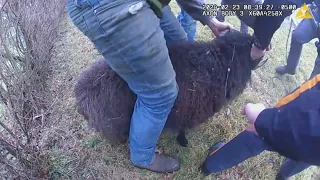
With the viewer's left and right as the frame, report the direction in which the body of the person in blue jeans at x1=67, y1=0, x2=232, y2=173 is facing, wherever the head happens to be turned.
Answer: facing to the right of the viewer

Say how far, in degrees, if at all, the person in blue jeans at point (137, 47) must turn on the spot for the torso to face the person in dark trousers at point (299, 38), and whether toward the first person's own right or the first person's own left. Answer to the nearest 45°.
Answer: approximately 45° to the first person's own left

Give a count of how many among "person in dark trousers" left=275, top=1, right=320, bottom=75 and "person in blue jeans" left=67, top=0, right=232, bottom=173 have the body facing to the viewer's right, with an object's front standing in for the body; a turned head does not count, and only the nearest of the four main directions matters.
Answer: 1

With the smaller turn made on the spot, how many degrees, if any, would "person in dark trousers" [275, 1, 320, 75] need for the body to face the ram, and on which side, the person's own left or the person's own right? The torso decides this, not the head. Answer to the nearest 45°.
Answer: approximately 45° to the person's own left

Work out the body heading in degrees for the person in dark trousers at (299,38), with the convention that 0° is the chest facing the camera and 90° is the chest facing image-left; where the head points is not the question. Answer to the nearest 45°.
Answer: approximately 90°
